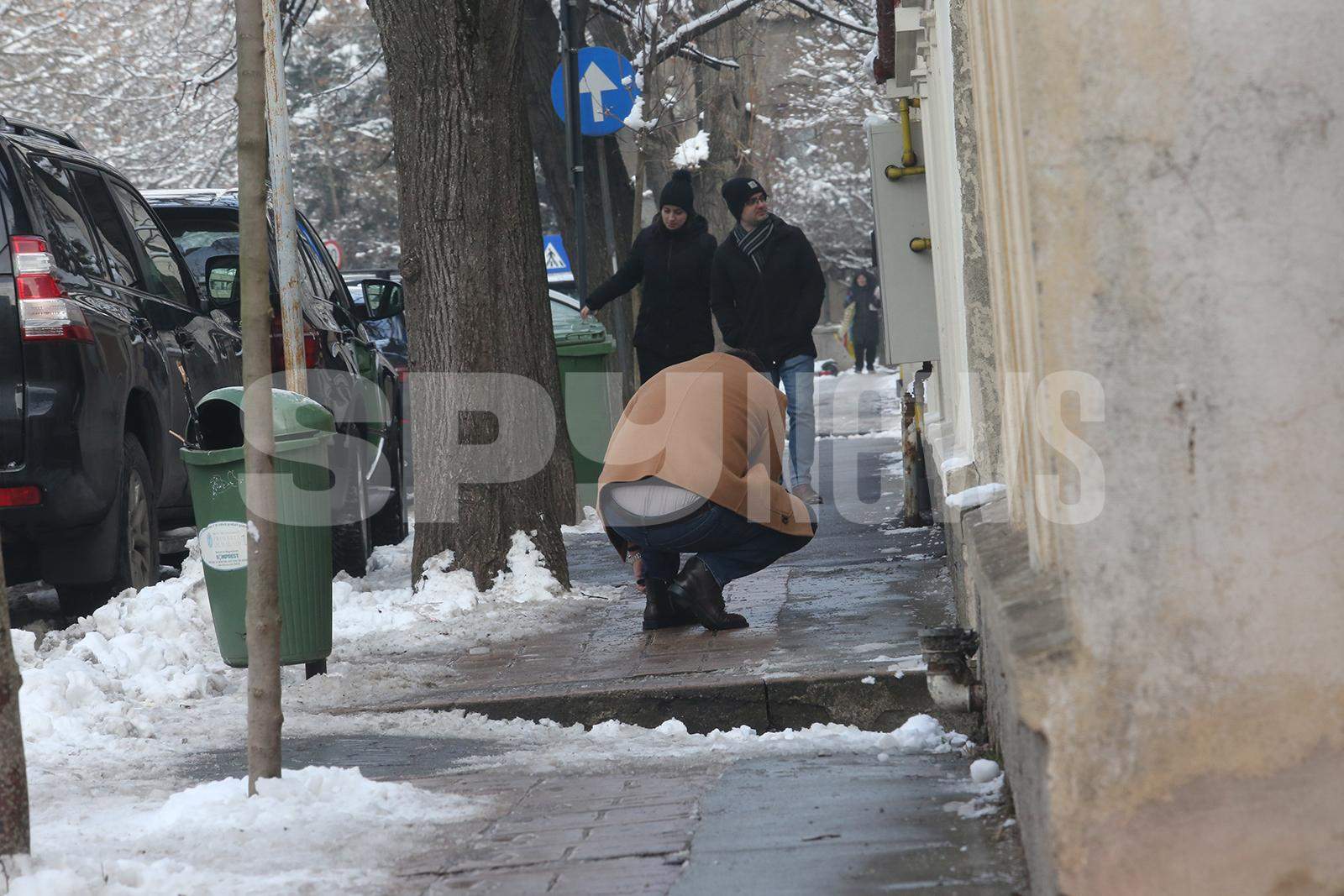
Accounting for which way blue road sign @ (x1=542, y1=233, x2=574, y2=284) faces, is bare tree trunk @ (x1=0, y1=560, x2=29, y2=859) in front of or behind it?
in front

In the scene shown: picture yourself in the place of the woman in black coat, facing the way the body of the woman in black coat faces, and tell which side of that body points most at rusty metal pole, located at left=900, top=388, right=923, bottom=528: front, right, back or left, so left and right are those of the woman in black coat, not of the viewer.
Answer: left

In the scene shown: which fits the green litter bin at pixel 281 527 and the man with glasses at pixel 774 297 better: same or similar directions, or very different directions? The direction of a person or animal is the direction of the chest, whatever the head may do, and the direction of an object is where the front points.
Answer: same or similar directions

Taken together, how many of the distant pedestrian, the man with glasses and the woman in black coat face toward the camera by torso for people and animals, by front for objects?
3

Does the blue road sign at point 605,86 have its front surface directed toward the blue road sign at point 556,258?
no

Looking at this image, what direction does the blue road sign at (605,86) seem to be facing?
toward the camera

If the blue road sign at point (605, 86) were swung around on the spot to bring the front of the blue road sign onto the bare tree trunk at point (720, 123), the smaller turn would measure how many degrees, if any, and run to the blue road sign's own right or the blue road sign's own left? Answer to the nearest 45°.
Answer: approximately 180°

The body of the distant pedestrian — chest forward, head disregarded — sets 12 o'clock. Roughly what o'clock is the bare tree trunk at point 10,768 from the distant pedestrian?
The bare tree trunk is roughly at 12 o'clock from the distant pedestrian.

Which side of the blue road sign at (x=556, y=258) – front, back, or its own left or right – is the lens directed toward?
front

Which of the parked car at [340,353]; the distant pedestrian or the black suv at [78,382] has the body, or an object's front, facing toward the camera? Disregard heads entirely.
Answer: the distant pedestrian

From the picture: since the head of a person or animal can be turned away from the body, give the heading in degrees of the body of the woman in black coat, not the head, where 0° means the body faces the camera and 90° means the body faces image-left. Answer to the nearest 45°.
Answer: approximately 0°

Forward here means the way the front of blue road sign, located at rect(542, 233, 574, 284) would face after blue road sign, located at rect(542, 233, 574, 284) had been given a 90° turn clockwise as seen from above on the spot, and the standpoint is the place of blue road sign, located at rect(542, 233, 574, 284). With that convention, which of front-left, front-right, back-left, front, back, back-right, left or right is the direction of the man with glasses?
left

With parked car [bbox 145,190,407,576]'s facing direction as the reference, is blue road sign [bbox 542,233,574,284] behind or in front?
in front

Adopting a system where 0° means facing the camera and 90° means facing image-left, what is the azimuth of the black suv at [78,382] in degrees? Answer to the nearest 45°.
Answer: approximately 225°

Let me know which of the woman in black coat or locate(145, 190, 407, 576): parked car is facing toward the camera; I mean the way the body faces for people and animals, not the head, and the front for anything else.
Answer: the woman in black coat

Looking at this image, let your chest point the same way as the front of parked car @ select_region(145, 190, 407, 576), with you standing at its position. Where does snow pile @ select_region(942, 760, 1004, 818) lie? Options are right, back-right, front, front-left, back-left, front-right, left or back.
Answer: back-right

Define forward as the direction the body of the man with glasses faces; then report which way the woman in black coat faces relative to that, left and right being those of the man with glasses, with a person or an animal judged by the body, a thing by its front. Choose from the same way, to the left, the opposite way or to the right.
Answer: the same way

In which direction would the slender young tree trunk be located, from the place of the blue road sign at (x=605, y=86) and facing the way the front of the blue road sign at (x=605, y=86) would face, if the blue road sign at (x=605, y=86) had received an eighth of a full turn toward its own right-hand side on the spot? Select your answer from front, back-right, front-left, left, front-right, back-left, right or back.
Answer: front-left

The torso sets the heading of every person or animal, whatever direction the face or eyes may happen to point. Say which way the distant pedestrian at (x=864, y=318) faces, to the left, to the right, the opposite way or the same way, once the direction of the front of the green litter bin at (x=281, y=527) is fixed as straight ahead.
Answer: the same way

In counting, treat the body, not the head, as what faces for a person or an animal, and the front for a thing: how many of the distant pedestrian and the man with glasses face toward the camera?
2
